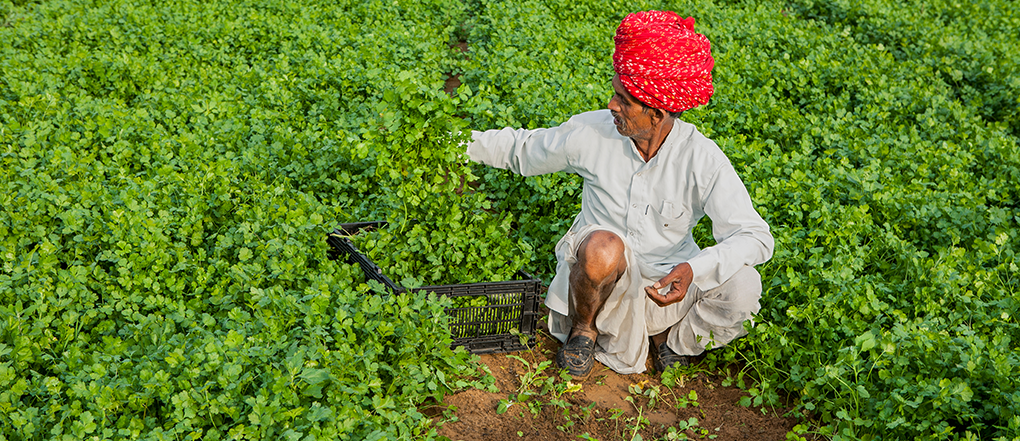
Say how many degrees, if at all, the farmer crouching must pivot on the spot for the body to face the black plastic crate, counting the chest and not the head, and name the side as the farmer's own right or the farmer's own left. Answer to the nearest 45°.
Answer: approximately 90° to the farmer's own right

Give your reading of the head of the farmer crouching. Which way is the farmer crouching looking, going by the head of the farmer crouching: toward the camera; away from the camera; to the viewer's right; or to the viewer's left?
to the viewer's left
